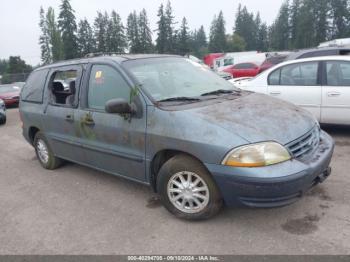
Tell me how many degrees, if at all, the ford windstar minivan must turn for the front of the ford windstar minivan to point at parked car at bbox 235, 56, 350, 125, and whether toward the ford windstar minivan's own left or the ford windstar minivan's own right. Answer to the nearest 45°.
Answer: approximately 90° to the ford windstar minivan's own left

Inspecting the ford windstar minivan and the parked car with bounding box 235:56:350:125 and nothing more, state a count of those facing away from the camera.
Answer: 0

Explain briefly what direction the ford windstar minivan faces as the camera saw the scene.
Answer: facing the viewer and to the right of the viewer
